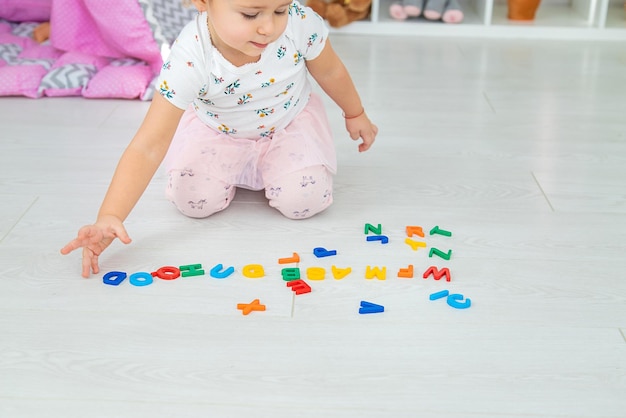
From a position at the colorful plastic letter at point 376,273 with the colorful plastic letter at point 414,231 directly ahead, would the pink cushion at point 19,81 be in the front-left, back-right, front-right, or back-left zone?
front-left

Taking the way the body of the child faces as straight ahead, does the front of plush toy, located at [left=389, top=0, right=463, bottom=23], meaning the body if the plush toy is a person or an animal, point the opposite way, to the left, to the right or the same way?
the same way

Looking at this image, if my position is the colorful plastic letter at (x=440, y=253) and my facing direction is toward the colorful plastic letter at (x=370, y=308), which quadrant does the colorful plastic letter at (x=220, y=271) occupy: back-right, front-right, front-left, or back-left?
front-right

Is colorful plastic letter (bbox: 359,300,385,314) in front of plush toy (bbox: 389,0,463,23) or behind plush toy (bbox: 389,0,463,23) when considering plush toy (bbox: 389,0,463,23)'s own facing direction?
in front

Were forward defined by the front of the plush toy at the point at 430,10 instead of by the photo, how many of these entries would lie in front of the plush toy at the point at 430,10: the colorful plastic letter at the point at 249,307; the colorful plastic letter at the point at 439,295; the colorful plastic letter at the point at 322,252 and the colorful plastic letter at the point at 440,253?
4

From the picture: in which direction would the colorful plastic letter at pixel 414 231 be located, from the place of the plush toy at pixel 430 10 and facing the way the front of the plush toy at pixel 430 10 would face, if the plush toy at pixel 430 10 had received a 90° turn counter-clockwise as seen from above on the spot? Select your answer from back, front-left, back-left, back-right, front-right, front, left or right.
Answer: right

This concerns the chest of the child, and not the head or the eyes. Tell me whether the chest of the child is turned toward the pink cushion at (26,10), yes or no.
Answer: no

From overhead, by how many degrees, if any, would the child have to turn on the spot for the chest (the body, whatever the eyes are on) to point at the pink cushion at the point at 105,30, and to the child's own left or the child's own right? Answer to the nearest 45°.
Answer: approximately 180°

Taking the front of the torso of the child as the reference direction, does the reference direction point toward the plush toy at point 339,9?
no

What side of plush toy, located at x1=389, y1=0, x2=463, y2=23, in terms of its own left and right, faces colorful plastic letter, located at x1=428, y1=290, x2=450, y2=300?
front

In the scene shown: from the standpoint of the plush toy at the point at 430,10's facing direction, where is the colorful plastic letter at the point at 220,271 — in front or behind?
in front

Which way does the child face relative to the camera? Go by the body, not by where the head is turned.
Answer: toward the camera

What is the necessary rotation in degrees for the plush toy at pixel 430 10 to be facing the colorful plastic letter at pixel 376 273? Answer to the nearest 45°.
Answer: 0° — it already faces it
